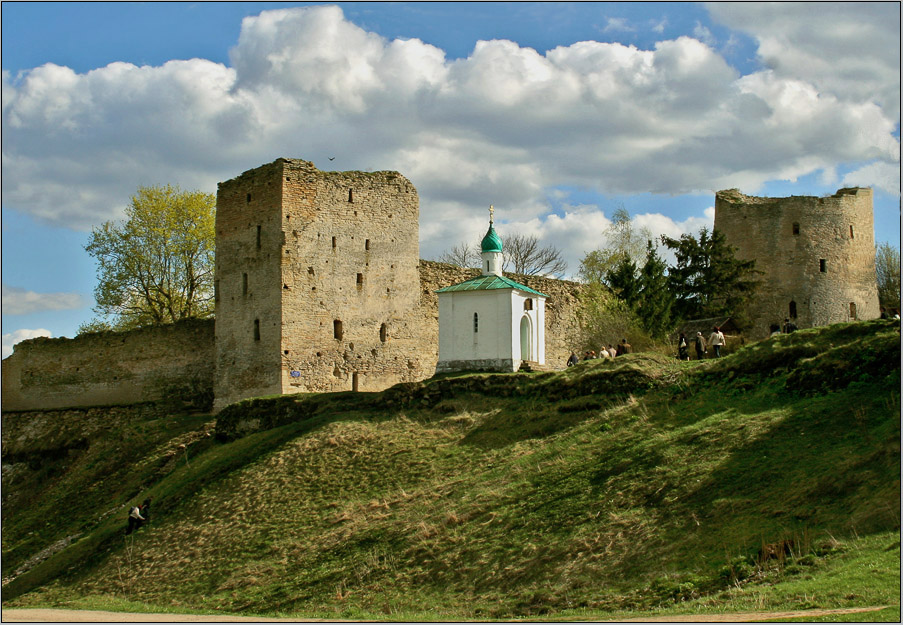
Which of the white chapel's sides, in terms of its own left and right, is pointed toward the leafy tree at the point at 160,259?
back

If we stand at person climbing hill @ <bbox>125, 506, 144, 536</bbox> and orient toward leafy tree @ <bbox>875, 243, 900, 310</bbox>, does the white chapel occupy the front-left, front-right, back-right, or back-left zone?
front-right

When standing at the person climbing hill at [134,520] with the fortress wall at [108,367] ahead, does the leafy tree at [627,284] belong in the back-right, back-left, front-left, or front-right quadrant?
front-right

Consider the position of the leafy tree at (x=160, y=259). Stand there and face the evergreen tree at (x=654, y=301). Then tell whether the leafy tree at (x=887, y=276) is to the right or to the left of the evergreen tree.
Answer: left

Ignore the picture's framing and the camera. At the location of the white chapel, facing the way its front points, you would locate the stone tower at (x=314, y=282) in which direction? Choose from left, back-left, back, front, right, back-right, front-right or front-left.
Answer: back

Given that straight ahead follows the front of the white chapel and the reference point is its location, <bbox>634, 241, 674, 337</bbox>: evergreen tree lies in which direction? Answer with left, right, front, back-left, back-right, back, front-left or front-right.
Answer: left

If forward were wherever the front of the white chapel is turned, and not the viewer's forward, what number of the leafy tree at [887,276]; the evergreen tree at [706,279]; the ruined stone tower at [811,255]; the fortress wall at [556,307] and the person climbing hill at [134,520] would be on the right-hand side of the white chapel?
1

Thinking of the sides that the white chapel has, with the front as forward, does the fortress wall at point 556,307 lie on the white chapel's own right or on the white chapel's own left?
on the white chapel's own left

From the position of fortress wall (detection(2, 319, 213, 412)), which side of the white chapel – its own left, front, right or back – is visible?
back

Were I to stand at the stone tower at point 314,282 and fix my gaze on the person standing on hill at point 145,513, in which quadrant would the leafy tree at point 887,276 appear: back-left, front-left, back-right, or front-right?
back-left

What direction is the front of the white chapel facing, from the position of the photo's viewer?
facing the viewer and to the right of the viewer

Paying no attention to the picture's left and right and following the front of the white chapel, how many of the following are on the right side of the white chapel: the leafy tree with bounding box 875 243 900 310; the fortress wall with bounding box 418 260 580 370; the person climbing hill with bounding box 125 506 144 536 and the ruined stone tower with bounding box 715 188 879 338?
1

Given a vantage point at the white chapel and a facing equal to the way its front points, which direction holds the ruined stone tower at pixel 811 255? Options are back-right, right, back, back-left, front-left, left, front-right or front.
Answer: left

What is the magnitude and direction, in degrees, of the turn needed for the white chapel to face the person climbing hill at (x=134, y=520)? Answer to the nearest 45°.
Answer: approximately 90° to its right

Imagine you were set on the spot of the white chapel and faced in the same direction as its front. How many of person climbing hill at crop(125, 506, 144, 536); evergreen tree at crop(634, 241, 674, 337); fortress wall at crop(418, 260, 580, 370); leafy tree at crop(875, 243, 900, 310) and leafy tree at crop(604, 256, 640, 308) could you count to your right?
1

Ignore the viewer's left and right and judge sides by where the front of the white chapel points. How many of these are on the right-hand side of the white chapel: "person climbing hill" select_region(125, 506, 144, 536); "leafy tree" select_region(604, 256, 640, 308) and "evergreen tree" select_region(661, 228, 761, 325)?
1

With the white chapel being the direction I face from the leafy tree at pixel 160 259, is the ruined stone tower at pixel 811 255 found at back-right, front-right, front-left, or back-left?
front-left
